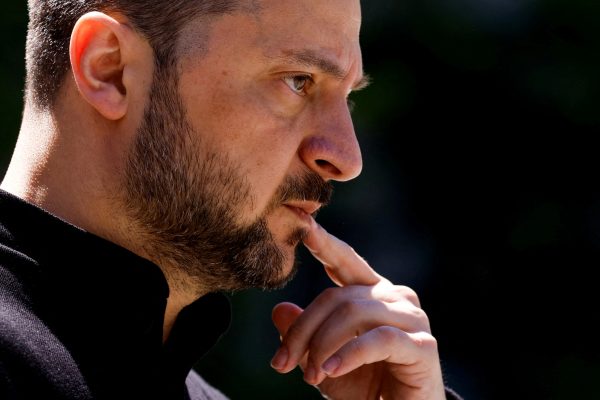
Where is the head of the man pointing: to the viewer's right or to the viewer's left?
to the viewer's right

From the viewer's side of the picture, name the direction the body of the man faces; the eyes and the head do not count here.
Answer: to the viewer's right
